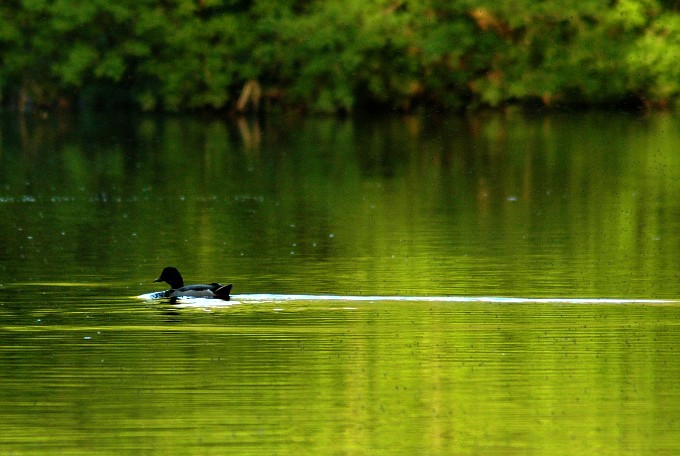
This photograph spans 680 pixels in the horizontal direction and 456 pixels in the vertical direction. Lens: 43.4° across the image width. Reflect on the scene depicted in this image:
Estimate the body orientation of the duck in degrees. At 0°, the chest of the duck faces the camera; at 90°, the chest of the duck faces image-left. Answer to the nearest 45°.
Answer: approximately 90°
